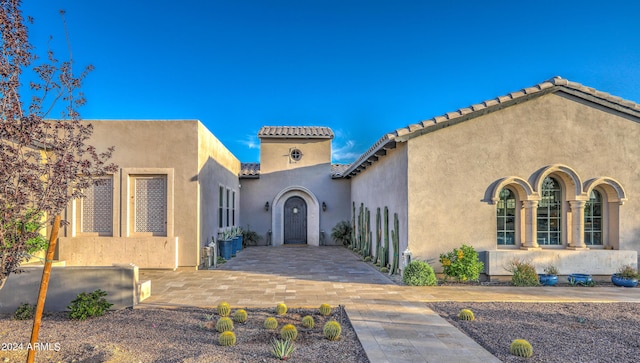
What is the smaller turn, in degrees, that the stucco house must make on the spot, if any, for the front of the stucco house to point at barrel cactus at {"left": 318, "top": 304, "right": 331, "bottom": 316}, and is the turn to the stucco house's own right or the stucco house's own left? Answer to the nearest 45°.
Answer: approximately 45° to the stucco house's own right

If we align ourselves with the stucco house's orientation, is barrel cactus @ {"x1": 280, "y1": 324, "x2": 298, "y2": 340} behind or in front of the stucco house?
in front

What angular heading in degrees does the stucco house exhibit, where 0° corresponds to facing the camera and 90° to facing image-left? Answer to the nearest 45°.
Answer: approximately 0°

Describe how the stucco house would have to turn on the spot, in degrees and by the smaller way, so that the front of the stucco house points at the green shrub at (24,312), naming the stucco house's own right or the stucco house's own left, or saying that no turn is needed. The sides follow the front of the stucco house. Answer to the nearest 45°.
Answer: approximately 45° to the stucco house's own right

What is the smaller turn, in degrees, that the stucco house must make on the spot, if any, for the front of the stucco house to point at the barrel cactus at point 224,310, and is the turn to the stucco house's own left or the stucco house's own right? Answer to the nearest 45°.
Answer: approximately 45° to the stucco house's own right

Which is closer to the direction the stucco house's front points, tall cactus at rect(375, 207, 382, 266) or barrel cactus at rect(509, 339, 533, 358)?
the barrel cactus
